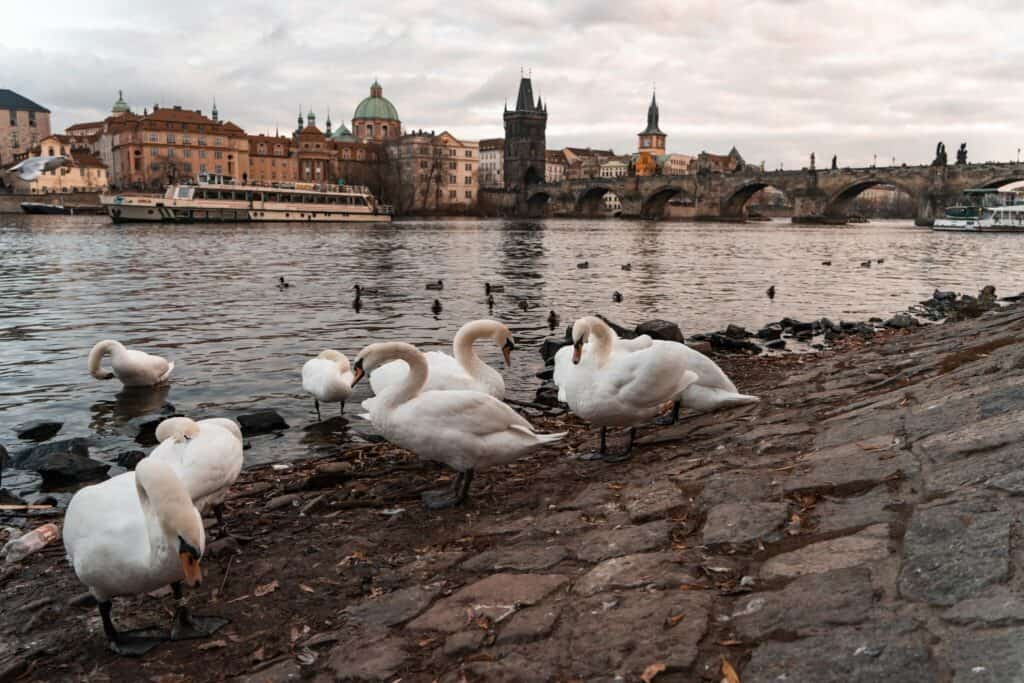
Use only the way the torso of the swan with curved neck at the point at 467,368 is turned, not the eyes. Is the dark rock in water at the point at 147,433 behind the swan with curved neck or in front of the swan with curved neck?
behind

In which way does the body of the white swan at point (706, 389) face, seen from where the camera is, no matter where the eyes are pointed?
to the viewer's left

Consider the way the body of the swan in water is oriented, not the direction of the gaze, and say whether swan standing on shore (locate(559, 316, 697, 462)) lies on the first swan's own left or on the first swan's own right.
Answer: on the first swan's own left

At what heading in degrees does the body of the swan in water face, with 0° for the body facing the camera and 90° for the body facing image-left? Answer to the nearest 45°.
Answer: approximately 90°

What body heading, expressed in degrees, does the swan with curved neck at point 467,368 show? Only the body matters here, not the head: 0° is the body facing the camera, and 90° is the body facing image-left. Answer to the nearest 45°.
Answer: approximately 270°

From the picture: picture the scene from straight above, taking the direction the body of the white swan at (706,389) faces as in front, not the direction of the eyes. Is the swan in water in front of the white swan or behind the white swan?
in front

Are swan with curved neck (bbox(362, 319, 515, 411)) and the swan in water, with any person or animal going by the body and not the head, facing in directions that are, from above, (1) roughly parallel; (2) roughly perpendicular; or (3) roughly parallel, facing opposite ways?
roughly parallel, facing opposite ways

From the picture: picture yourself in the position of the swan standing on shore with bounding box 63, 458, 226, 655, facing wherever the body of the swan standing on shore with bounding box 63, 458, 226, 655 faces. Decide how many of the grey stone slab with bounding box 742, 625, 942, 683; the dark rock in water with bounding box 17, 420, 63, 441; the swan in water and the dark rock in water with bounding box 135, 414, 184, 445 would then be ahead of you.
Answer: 1

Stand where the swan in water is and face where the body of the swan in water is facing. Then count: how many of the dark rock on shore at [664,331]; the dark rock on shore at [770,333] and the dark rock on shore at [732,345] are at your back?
3

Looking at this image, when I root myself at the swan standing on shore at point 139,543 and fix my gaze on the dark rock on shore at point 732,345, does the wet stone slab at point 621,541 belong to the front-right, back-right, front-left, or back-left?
front-right

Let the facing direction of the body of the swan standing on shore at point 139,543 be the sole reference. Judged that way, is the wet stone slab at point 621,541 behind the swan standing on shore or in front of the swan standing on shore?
in front

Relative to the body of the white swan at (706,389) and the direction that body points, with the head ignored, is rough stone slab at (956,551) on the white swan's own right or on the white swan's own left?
on the white swan's own left

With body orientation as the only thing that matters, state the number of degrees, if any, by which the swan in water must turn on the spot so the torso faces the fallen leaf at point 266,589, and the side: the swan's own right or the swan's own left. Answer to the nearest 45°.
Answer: approximately 90° to the swan's own left

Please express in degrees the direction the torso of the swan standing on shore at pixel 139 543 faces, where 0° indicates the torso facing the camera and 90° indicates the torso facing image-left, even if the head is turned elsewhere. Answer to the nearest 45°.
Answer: approximately 315°

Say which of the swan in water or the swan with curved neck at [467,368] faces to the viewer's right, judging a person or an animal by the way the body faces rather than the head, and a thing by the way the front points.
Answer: the swan with curved neck

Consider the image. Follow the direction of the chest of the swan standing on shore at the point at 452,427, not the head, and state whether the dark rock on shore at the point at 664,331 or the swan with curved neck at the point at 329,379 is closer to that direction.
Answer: the swan with curved neck

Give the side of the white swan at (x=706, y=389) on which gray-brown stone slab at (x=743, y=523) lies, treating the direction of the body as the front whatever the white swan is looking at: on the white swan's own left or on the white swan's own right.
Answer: on the white swan's own left

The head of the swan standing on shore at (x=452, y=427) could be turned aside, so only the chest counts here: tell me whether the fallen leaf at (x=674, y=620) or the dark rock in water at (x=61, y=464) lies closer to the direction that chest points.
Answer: the dark rock in water

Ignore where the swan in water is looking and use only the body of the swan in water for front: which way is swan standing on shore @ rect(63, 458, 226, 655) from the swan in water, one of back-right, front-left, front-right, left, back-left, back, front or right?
left

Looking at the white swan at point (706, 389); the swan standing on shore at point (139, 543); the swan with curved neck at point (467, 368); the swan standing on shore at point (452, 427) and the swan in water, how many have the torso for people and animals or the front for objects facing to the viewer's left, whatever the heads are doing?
3
